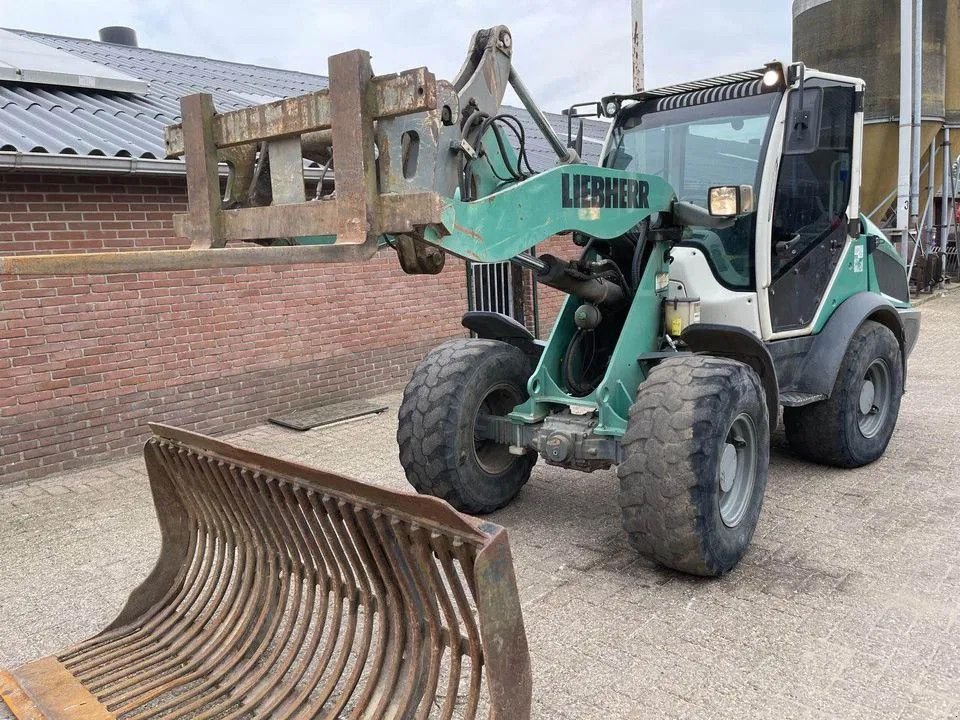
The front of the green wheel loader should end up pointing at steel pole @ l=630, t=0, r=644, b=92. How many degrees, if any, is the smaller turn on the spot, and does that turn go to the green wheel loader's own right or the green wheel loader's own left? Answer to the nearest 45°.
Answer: approximately 135° to the green wheel loader's own right

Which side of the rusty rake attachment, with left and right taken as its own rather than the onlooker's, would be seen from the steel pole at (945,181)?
back

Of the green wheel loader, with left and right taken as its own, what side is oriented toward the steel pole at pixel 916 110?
back

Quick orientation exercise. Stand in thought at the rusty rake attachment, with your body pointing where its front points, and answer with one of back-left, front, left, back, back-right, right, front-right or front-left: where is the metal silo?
back

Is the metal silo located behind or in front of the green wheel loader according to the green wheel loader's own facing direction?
behind

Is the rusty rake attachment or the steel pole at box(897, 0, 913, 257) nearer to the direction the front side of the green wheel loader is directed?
the rusty rake attachment

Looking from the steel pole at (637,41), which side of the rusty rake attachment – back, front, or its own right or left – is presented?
back

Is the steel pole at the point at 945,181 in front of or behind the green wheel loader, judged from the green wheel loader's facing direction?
behind

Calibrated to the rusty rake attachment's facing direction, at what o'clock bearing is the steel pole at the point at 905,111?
The steel pole is roughly at 6 o'clock from the rusty rake attachment.

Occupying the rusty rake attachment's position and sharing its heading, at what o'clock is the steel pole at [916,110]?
The steel pole is roughly at 6 o'clock from the rusty rake attachment.

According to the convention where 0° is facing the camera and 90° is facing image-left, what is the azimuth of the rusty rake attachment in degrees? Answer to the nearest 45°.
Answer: approximately 45°

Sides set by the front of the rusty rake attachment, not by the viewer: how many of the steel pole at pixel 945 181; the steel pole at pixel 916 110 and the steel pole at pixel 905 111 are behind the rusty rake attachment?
3
